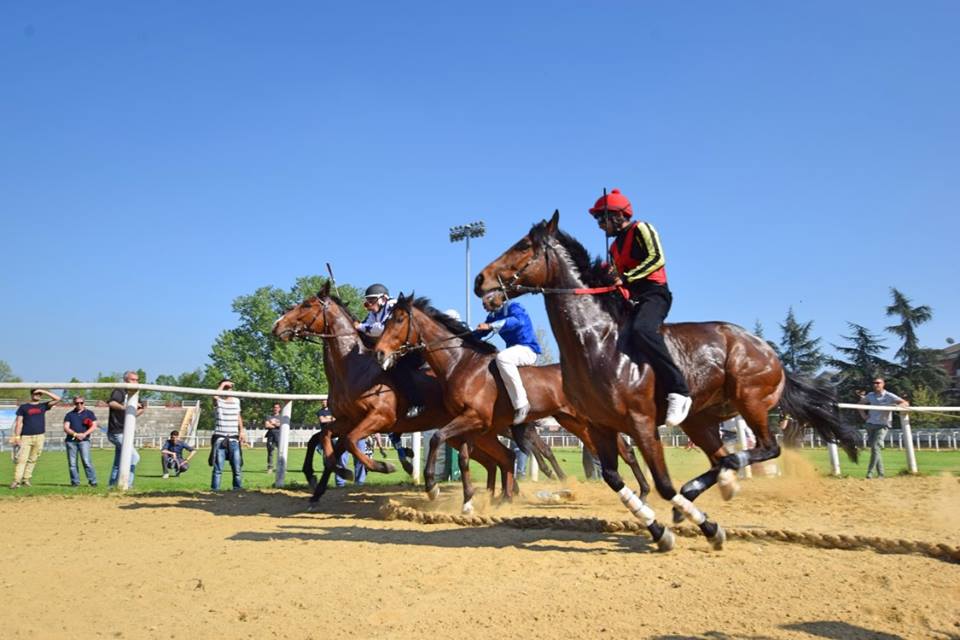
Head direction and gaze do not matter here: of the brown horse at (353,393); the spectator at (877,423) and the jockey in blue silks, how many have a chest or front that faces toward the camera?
1

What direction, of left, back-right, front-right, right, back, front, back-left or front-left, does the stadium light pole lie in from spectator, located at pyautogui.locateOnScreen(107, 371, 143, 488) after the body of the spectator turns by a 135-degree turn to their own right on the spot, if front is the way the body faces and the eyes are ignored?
right

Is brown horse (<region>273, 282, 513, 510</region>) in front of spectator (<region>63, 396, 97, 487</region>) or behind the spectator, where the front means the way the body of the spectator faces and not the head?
in front

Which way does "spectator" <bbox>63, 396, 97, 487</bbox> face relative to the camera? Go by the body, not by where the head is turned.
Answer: toward the camera

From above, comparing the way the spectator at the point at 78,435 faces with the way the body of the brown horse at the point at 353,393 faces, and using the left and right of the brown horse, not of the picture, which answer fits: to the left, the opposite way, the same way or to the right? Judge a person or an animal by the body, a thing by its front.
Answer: to the left

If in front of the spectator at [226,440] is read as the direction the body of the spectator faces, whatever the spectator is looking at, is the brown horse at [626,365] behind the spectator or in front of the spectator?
in front

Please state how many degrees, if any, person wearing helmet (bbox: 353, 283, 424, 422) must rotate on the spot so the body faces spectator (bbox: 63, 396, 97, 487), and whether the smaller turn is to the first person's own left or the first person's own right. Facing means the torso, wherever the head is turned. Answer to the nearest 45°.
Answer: approximately 45° to the first person's own right

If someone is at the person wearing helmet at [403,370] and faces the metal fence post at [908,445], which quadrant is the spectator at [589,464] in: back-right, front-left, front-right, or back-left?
front-left

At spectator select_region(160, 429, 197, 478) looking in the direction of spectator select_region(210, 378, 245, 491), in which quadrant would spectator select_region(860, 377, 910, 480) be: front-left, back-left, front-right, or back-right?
front-left

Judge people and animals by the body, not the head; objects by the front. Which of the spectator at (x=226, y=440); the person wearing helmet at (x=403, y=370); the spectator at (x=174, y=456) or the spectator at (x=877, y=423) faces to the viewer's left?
the person wearing helmet

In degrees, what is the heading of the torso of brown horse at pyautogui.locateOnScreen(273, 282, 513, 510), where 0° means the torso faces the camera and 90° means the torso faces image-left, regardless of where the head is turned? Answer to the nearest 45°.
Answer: approximately 90°

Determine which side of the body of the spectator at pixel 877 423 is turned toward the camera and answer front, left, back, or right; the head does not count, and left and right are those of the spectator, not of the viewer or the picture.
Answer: front

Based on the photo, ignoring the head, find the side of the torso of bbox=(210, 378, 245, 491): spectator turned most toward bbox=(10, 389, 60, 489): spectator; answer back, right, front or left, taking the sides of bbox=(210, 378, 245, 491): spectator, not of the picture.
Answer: right

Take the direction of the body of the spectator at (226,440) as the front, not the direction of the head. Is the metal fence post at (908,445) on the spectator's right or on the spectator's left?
on the spectator's left

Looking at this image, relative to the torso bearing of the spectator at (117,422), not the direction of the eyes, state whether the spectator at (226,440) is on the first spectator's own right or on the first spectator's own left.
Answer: on the first spectator's own left

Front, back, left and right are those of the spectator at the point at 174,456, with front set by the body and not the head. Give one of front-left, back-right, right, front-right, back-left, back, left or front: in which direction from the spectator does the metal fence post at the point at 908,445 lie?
front-left

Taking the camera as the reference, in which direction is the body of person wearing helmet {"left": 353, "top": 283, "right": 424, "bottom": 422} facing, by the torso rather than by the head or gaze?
to the viewer's left

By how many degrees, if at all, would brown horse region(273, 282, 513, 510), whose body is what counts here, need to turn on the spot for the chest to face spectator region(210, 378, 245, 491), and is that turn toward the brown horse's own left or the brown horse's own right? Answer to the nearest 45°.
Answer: approximately 45° to the brown horse's own right

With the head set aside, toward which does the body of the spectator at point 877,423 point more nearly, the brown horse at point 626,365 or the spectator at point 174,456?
the brown horse

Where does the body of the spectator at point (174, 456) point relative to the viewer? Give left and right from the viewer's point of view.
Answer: facing the viewer
